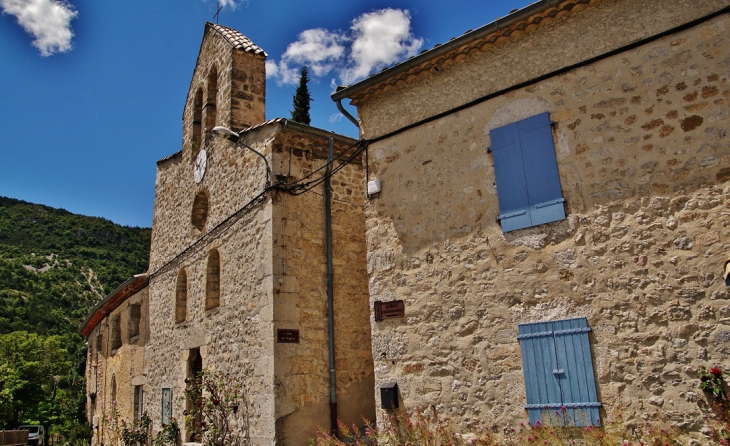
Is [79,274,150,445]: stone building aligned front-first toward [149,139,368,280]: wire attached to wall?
no

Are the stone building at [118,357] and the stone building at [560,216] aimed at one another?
no

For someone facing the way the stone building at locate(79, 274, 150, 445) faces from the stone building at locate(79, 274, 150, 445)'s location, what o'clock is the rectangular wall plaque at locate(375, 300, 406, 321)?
The rectangular wall plaque is roughly at 10 o'clock from the stone building.

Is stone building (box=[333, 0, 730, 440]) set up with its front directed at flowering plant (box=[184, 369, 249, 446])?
no

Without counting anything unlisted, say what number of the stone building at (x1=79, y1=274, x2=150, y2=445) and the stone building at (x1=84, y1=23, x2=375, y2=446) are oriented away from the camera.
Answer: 0

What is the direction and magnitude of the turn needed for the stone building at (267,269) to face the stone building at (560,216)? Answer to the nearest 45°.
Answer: approximately 90° to its left

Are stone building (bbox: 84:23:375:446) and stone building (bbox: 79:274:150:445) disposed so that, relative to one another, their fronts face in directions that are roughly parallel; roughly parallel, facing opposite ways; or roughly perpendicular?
roughly parallel

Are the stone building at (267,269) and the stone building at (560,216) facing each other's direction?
no

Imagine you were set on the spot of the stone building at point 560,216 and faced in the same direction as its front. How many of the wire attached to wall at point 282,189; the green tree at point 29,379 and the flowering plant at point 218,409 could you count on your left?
0

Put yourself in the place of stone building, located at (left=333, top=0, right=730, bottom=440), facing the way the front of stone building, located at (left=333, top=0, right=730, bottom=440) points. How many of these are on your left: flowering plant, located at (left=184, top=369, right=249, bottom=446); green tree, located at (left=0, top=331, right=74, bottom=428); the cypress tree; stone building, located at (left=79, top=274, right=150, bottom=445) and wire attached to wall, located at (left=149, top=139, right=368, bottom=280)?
0

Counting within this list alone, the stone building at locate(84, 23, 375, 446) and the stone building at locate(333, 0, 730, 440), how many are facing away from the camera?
0

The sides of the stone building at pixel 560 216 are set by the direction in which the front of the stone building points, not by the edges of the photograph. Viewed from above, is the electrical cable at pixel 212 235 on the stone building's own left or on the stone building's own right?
on the stone building's own right

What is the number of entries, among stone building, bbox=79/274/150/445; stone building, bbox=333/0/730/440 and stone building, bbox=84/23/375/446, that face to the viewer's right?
0

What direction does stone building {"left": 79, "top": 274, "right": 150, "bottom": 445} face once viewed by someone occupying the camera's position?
facing the viewer and to the left of the viewer

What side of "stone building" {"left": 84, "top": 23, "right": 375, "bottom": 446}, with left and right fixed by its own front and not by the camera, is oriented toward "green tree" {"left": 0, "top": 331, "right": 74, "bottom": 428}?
right
